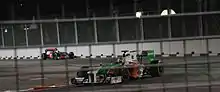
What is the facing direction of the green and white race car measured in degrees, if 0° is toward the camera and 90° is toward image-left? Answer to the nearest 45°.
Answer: approximately 45°
